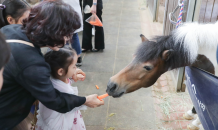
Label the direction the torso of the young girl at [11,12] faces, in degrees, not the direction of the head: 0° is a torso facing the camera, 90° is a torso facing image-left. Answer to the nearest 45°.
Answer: approximately 270°

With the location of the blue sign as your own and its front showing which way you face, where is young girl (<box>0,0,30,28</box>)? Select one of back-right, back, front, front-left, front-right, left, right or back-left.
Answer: front-right

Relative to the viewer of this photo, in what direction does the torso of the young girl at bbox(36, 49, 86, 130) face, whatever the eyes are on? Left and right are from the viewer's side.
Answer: facing to the right of the viewer

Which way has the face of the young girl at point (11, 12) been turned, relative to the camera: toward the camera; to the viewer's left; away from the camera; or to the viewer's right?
to the viewer's right

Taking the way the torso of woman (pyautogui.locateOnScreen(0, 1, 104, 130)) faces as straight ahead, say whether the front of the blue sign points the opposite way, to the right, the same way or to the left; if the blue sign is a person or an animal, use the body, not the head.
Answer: the opposite way

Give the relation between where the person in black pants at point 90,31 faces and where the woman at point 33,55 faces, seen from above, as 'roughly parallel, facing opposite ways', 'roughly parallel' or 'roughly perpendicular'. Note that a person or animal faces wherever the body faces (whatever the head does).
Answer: roughly perpendicular

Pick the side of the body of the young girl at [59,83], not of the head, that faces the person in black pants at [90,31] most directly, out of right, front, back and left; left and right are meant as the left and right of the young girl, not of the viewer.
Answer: left

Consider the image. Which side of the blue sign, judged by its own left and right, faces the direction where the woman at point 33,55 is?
front

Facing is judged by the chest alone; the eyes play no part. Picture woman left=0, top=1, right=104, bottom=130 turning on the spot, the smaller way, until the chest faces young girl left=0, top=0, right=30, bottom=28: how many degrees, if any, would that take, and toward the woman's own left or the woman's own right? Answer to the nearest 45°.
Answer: approximately 90° to the woman's own left

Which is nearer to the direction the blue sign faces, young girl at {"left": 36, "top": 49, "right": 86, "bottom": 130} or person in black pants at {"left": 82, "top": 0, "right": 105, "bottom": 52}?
the young girl
